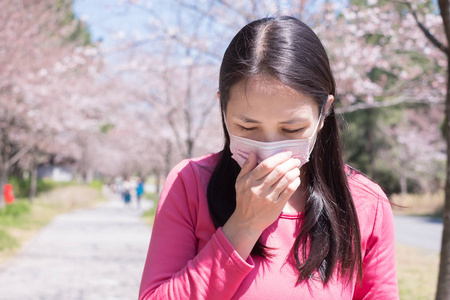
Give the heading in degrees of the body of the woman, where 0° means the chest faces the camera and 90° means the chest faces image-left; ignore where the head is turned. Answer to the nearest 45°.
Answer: approximately 0°

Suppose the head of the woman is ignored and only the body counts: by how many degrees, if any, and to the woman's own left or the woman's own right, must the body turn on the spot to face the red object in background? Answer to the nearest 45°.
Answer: approximately 135° to the woman's own right

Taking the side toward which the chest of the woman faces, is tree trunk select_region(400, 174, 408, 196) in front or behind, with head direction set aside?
behind
